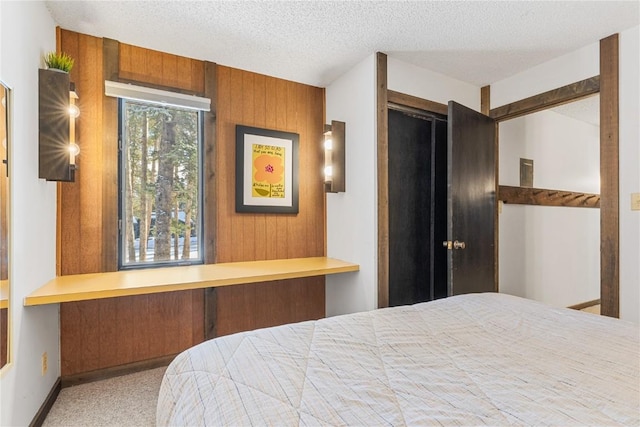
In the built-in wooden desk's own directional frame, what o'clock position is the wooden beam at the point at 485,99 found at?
The wooden beam is roughly at 9 o'clock from the built-in wooden desk.

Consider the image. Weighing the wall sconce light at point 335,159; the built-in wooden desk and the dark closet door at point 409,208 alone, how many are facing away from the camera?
0

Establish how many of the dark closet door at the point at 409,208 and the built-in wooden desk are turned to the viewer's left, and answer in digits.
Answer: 0

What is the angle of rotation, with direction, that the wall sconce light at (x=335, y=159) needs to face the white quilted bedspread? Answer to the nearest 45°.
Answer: approximately 45° to its left

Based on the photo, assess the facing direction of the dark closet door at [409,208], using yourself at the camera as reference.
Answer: facing the viewer and to the right of the viewer

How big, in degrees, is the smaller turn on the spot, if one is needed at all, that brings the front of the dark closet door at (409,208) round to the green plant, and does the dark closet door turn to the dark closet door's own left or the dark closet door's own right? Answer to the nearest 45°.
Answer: approximately 90° to the dark closet door's own right

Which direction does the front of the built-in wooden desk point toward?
toward the camera

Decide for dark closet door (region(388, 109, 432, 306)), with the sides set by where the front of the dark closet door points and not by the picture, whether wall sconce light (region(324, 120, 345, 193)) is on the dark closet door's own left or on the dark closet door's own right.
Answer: on the dark closet door's own right

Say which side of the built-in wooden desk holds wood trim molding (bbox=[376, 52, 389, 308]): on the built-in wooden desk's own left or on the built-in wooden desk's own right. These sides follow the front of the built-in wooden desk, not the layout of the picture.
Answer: on the built-in wooden desk's own left
